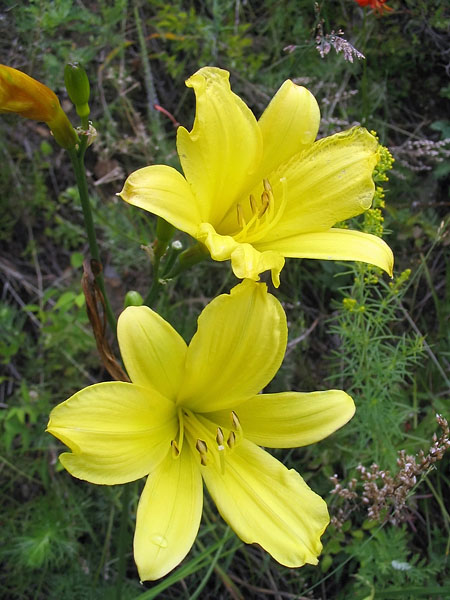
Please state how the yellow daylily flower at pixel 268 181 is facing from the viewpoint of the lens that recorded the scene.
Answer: facing the viewer and to the right of the viewer

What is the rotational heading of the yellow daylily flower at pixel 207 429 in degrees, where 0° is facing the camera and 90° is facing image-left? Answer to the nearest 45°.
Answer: approximately 0°
